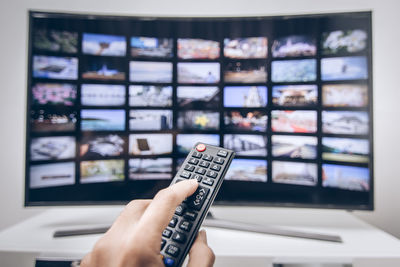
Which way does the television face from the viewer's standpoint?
toward the camera

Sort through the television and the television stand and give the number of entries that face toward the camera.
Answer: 2

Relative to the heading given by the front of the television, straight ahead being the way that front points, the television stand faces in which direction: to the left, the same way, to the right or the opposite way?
the same way

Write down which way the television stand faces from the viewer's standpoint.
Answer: facing the viewer
